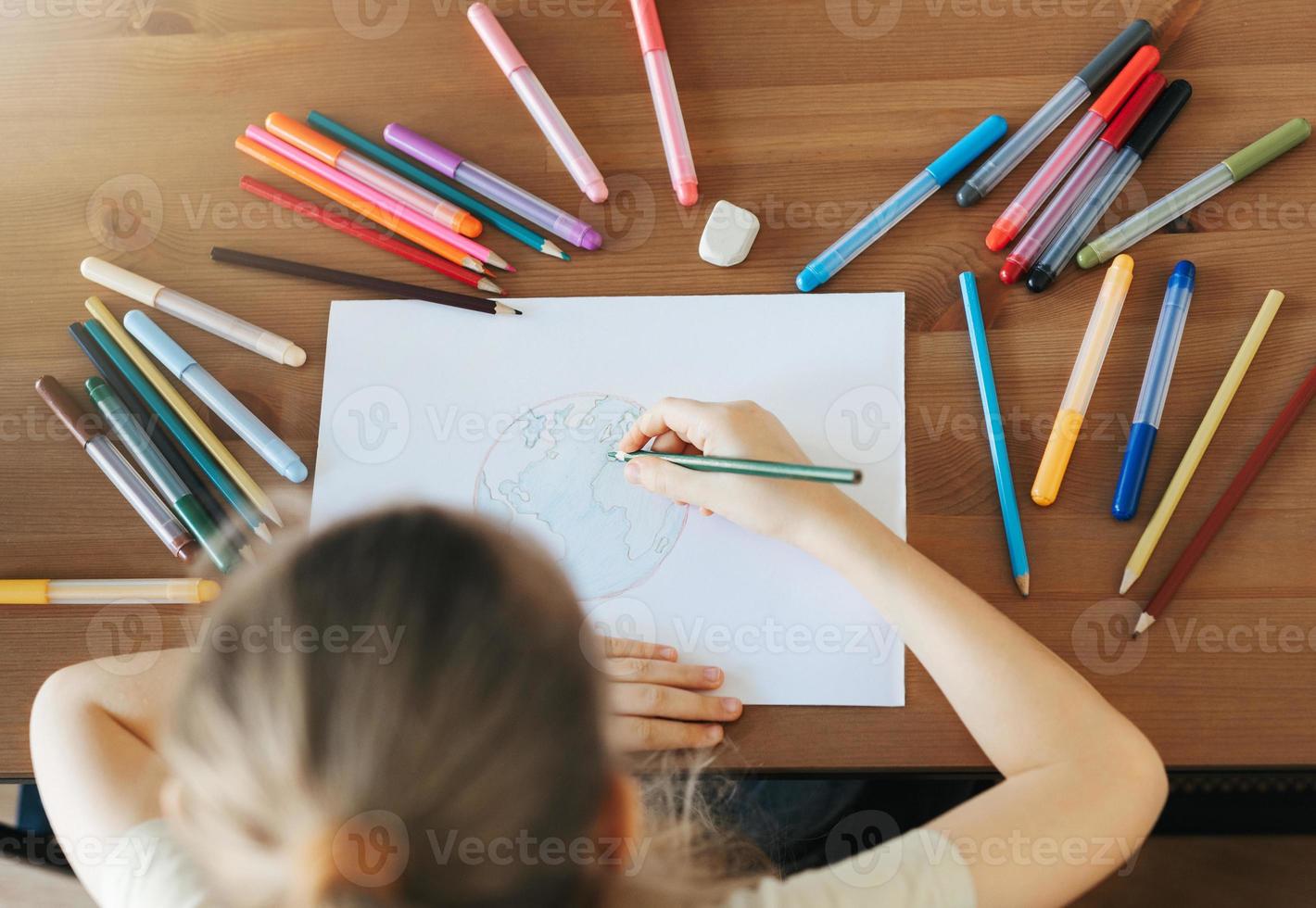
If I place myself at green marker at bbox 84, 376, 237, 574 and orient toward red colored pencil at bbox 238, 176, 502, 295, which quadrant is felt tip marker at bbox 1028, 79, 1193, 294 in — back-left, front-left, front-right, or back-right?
front-right

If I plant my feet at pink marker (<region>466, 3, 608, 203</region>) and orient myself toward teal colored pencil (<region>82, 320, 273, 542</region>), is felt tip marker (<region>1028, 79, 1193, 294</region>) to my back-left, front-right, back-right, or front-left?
back-left

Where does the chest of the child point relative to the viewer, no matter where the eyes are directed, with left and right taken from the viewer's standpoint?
facing away from the viewer

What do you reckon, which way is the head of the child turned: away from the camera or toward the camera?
away from the camera

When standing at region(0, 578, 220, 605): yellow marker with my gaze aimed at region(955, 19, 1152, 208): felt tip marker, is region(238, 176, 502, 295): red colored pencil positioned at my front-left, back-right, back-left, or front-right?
front-left
